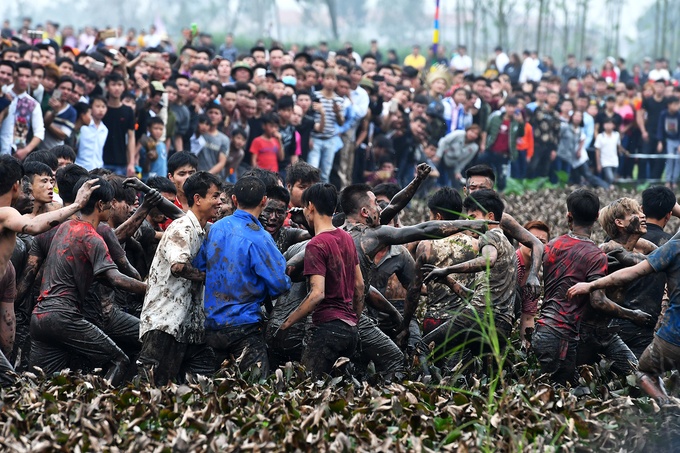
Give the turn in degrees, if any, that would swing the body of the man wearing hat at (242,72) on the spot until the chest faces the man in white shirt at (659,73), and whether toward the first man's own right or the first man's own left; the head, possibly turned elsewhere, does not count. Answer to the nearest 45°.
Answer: approximately 135° to the first man's own left

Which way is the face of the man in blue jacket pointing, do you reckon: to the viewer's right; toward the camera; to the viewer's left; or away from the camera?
away from the camera

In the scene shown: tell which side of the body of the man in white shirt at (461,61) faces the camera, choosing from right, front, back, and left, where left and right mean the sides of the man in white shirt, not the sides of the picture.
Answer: front

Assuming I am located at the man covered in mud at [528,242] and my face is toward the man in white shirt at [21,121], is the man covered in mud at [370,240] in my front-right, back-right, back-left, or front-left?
front-left

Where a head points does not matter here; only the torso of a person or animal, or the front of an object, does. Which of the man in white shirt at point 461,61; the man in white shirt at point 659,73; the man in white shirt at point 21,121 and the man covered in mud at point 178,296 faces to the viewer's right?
the man covered in mud

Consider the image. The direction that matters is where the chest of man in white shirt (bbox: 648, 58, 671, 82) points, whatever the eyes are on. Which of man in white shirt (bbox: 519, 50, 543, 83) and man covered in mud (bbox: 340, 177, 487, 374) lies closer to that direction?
the man covered in mud

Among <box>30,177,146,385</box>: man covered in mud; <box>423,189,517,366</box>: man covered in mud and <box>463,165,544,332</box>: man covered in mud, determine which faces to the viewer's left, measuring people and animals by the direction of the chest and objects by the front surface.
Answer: <box>423,189,517,366</box>: man covered in mud

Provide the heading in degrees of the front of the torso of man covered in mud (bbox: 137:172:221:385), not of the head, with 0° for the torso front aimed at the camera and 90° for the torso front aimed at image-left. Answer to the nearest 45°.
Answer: approximately 270°

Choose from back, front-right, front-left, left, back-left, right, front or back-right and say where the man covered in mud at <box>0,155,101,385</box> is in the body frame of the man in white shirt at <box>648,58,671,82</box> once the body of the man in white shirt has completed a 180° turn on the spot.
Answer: back

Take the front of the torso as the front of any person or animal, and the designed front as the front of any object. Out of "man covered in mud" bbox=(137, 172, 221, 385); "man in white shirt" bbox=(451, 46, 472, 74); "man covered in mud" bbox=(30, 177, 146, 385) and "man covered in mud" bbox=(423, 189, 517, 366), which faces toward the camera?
the man in white shirt

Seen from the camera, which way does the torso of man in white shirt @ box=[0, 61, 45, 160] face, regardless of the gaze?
toward the camera
